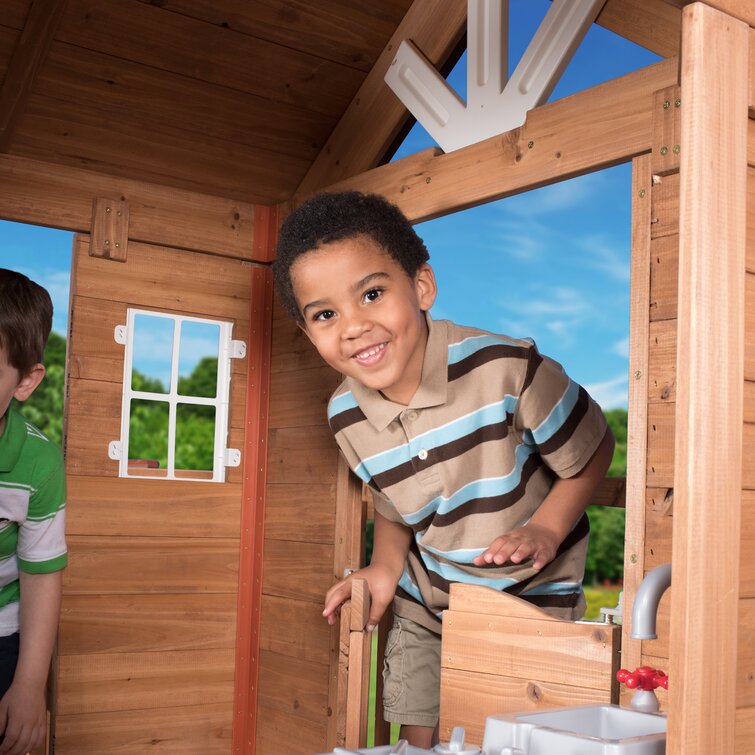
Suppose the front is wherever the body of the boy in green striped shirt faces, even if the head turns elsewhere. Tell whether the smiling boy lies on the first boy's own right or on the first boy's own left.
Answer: on the first boy's own left

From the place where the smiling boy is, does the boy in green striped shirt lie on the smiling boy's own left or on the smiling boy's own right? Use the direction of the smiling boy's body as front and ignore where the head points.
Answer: on the smiling boy's own right

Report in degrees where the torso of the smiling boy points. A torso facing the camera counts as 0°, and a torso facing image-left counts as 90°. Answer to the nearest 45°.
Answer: approximately 0°
